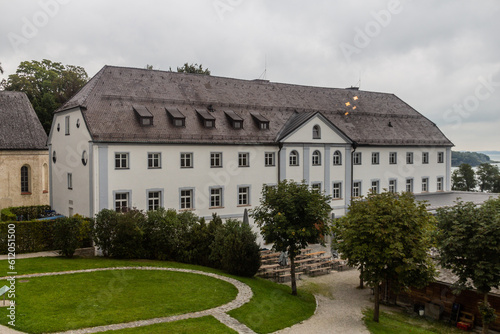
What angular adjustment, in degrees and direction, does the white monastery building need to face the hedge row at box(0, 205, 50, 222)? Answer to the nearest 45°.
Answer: approximately 135° to its right

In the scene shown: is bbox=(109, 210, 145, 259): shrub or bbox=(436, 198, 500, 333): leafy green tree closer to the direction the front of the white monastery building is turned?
the leafy green tree

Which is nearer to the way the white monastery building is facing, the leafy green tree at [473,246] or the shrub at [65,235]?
the leafy green tree

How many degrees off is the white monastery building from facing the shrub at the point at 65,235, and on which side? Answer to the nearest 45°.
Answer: approximately 90° to its right

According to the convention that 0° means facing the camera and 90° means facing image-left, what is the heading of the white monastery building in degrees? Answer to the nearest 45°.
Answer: approximately 315°

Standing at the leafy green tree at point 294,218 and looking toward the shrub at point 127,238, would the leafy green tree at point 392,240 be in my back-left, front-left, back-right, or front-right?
back-left

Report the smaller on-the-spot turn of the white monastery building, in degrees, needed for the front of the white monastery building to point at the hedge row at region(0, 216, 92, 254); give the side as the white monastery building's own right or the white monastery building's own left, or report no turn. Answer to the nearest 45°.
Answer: approximately 90° to the white monastery building's own right

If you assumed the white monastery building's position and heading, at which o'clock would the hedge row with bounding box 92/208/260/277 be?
The hedge row is roughly at 2 o'clock from the white monastery building.

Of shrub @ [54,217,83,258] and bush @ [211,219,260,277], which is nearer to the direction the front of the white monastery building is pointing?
the bush

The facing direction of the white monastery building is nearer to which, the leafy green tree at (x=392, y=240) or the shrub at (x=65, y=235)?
the leafy green tree

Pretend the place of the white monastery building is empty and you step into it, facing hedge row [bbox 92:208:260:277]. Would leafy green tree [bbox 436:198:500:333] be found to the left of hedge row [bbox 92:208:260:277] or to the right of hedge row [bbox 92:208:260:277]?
left

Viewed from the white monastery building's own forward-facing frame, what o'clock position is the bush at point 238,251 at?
The bush is roughly at 1 o'clock from the white monastery building.
